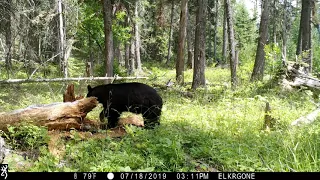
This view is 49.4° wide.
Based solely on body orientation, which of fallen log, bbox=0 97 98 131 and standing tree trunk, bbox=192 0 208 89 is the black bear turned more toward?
the fallen log

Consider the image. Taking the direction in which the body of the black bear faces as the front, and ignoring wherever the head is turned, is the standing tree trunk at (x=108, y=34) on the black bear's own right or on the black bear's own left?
on the black bear's own right

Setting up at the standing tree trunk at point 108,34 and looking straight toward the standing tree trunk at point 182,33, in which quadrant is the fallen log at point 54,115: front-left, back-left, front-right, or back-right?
back-right

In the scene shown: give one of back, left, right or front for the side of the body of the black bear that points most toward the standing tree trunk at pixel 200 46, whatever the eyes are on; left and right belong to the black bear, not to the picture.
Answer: right

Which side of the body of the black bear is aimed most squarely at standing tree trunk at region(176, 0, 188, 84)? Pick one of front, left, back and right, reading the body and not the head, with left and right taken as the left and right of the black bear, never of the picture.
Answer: right

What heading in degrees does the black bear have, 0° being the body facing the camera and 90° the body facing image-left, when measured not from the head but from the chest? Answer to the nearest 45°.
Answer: approximately 90°

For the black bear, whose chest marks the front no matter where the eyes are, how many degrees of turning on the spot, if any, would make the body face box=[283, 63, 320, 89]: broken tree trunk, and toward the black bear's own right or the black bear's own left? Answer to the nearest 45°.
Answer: approximately 135° to the black bear's own right

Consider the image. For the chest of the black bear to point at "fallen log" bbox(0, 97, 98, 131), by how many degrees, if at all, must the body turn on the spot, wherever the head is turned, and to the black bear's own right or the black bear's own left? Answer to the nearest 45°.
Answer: approximately 45° to the black bear's own left
